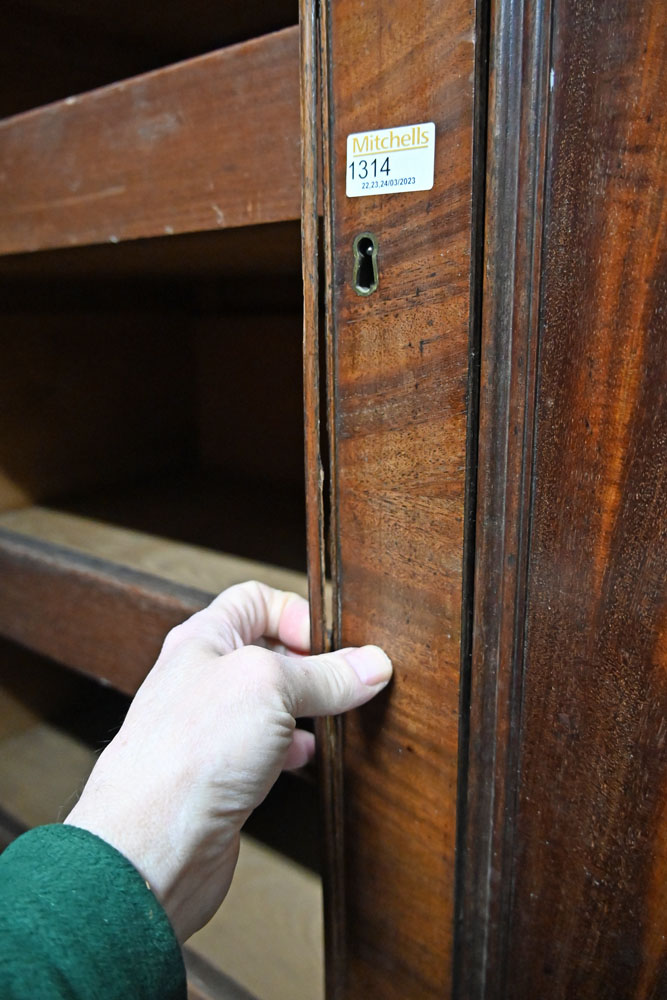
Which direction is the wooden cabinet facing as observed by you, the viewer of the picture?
facing the viewer and to the left of the viewer
